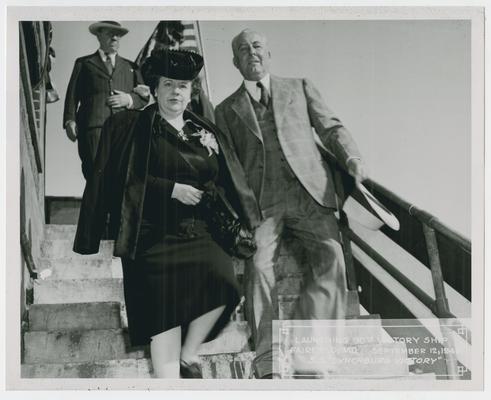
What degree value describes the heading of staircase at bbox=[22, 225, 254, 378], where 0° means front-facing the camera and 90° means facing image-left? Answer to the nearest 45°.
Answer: approximately 0°
